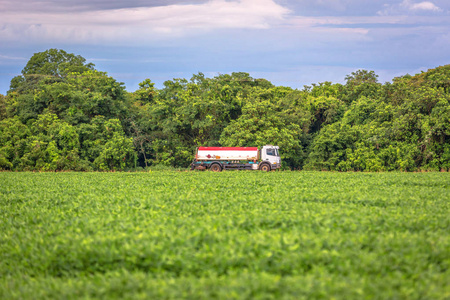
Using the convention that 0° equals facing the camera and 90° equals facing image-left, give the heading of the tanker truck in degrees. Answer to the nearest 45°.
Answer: approximately 270°
